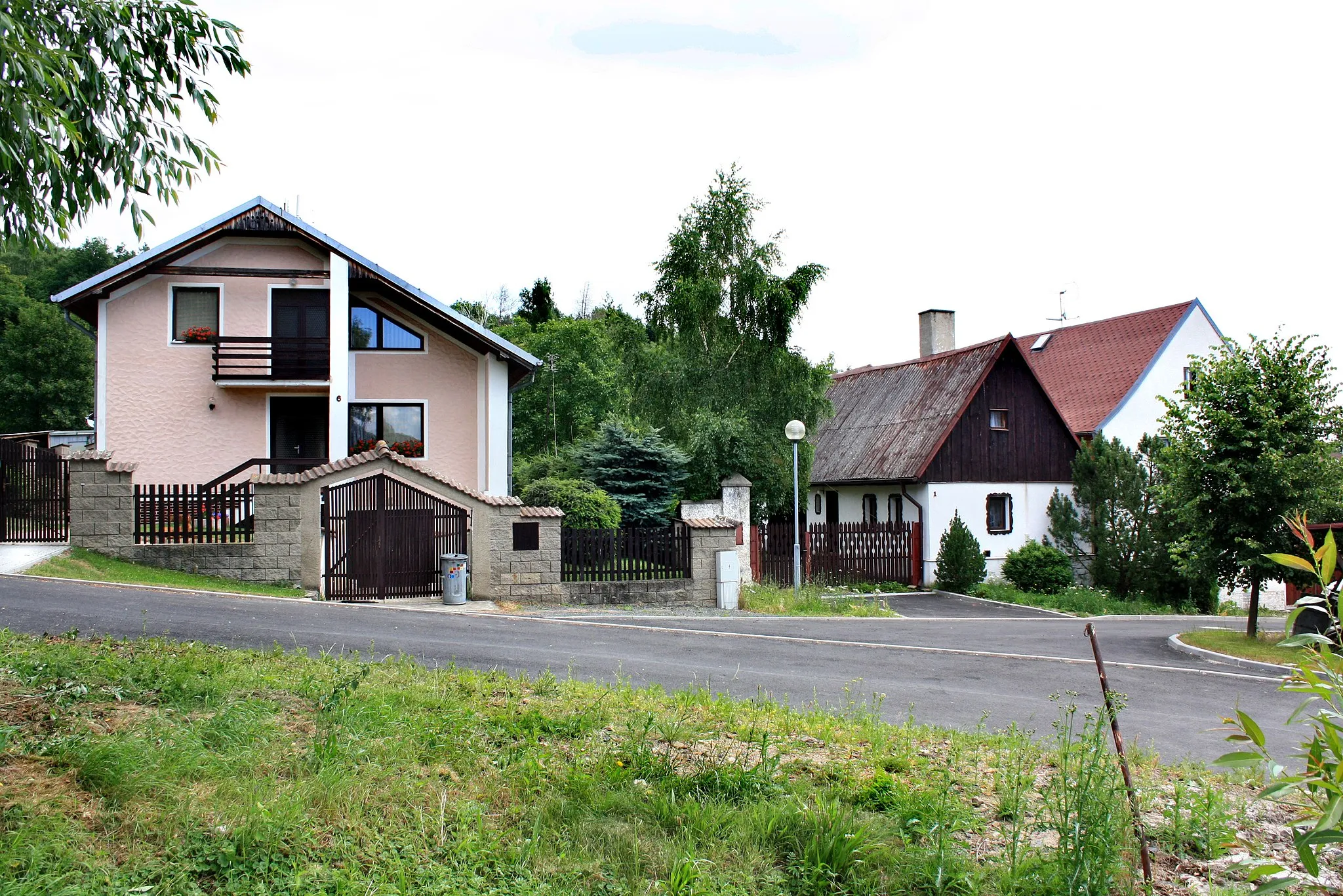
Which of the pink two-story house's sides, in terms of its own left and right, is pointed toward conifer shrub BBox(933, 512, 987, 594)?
left

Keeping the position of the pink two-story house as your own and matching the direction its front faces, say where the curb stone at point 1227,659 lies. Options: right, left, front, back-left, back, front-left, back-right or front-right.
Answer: front-left

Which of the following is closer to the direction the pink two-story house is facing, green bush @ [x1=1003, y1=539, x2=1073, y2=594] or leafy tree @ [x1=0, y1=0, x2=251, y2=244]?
the leafy tree

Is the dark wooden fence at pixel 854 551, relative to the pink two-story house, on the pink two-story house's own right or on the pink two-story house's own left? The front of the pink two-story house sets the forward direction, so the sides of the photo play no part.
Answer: on the pink two-story house's own left

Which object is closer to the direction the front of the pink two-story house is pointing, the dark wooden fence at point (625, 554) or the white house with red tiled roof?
the dark wooden fence

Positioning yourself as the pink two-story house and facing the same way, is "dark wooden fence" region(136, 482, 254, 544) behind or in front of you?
in front

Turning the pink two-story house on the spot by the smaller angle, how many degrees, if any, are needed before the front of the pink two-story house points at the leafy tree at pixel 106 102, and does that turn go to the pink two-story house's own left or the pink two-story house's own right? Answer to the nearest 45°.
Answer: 0° — it already faces it

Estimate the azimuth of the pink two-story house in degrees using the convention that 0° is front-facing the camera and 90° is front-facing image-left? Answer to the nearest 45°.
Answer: approximately 0°

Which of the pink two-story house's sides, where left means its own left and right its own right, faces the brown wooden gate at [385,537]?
front

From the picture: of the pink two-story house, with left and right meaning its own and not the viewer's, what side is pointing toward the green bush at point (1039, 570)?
left

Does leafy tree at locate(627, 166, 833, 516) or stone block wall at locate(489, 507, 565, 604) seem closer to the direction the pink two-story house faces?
the stone block wall

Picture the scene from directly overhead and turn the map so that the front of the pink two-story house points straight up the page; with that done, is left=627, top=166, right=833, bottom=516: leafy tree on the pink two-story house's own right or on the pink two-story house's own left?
on the pink two-story house's own left

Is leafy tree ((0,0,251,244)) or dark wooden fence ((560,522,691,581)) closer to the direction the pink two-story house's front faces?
the leafy tree
